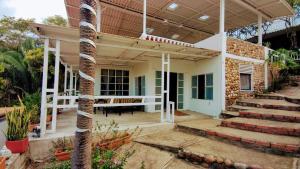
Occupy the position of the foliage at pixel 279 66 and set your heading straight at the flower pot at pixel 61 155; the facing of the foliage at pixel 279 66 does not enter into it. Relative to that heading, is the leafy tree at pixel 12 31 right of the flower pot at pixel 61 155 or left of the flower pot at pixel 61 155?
right

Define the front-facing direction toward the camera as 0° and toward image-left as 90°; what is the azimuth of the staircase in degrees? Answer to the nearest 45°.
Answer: approximately 45°

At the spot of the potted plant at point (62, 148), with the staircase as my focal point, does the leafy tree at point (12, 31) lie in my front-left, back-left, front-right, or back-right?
back-left

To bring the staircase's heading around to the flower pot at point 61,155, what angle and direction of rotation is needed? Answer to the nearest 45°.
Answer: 0° — it already faces it

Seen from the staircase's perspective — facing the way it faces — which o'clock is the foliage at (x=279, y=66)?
The foliage is roughly at 5 o'clock from the staircase.

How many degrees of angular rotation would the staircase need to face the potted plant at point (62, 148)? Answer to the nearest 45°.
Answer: approximately 45° to its right

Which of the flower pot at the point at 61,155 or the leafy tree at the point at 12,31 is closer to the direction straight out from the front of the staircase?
the flower pot

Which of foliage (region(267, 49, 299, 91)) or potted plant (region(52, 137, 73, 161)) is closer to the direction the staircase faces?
the potted plant
